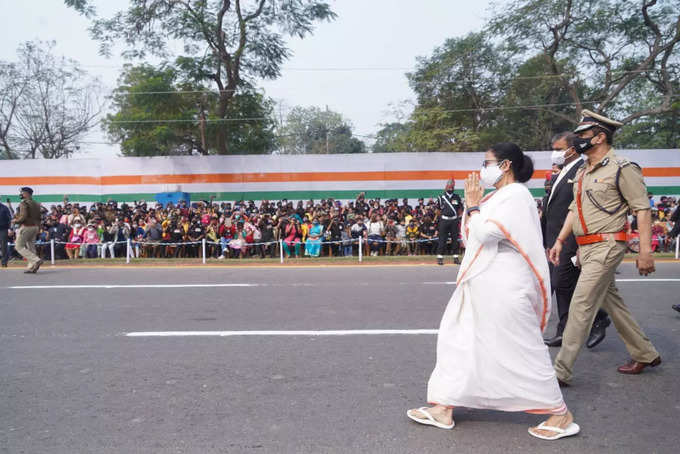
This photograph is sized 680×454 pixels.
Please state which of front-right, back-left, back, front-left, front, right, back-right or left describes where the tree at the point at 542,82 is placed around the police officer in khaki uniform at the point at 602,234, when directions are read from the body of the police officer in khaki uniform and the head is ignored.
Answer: back-right

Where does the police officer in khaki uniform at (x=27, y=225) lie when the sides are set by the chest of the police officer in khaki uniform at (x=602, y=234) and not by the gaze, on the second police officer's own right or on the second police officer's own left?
on the second police officer's own right

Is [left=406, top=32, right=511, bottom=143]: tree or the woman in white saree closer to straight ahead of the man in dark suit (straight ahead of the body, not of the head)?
the woman in white saree

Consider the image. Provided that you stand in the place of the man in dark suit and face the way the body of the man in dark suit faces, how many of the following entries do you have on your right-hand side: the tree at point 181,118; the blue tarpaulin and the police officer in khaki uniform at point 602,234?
2

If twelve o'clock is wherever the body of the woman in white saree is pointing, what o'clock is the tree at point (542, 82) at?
The tree is roughly at 3 o'clock from the woman in white saree.

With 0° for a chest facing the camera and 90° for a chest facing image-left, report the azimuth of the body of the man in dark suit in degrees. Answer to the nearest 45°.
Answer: approximately 45°

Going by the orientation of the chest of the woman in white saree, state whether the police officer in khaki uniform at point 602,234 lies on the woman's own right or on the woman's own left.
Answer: on the woman's own right

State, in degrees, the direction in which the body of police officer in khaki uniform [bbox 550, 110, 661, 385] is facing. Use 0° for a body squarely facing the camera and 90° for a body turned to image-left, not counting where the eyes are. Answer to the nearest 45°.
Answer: approximately 45°

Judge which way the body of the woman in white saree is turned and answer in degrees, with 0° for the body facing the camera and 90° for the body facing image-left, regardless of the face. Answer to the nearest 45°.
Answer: approximately 90°

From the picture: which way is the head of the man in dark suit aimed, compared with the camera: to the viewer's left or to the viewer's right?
to the viewer's left
